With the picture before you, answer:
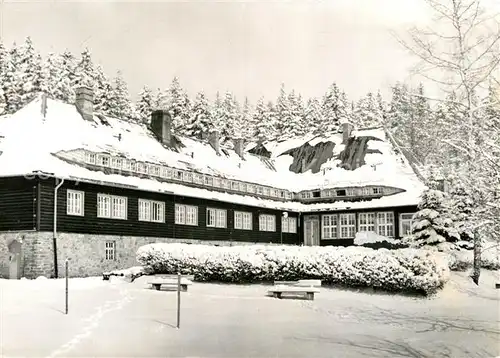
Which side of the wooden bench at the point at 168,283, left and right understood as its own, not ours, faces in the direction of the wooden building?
back

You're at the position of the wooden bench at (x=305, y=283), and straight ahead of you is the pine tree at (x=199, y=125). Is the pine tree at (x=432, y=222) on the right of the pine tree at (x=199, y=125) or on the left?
right

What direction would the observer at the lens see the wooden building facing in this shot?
facing the viewer and to the right of the viewer

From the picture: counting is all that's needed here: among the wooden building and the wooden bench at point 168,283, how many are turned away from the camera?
0

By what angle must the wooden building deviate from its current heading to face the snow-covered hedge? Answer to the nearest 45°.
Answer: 0° — it already faces it

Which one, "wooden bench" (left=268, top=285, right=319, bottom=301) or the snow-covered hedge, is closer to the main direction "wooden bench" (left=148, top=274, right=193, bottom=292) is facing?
the wooden bench

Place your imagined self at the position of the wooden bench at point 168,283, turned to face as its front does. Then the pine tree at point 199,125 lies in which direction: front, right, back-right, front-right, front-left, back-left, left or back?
back

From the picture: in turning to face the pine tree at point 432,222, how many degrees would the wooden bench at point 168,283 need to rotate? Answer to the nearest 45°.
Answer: approximately 135° to its left

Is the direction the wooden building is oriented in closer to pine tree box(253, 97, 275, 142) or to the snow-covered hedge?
the snow-covered hedge
